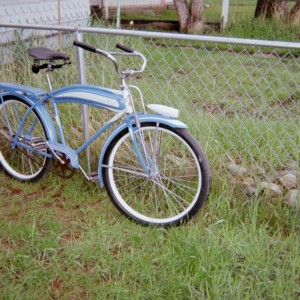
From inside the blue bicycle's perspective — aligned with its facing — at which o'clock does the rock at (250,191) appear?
The rock is roughly at 11 o'clock from the blue bicycle.

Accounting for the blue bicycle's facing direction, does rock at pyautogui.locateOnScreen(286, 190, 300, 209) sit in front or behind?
in front

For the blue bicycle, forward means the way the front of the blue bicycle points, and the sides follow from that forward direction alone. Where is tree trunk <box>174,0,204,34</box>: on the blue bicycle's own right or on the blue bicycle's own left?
on the blue bicycle's own left

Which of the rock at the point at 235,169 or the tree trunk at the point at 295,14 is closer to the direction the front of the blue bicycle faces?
the rock

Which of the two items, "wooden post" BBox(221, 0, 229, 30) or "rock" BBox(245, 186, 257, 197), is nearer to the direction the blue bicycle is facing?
the rock

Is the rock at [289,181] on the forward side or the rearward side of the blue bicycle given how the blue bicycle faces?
on the forward side

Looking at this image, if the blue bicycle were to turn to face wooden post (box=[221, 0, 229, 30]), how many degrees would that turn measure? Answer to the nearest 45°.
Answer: approximately 135° to its left

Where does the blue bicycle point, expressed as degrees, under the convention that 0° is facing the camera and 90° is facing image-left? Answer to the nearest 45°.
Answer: approximately 315°

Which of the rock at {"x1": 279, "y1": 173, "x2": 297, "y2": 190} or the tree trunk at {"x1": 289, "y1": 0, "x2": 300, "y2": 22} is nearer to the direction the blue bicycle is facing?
the rock

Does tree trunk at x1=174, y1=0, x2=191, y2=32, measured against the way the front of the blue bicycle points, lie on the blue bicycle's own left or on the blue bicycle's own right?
on the blue bicycle's own left

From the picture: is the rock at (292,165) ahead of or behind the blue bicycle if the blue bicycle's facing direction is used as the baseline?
ahead

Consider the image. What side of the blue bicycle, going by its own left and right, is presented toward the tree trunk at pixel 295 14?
left
